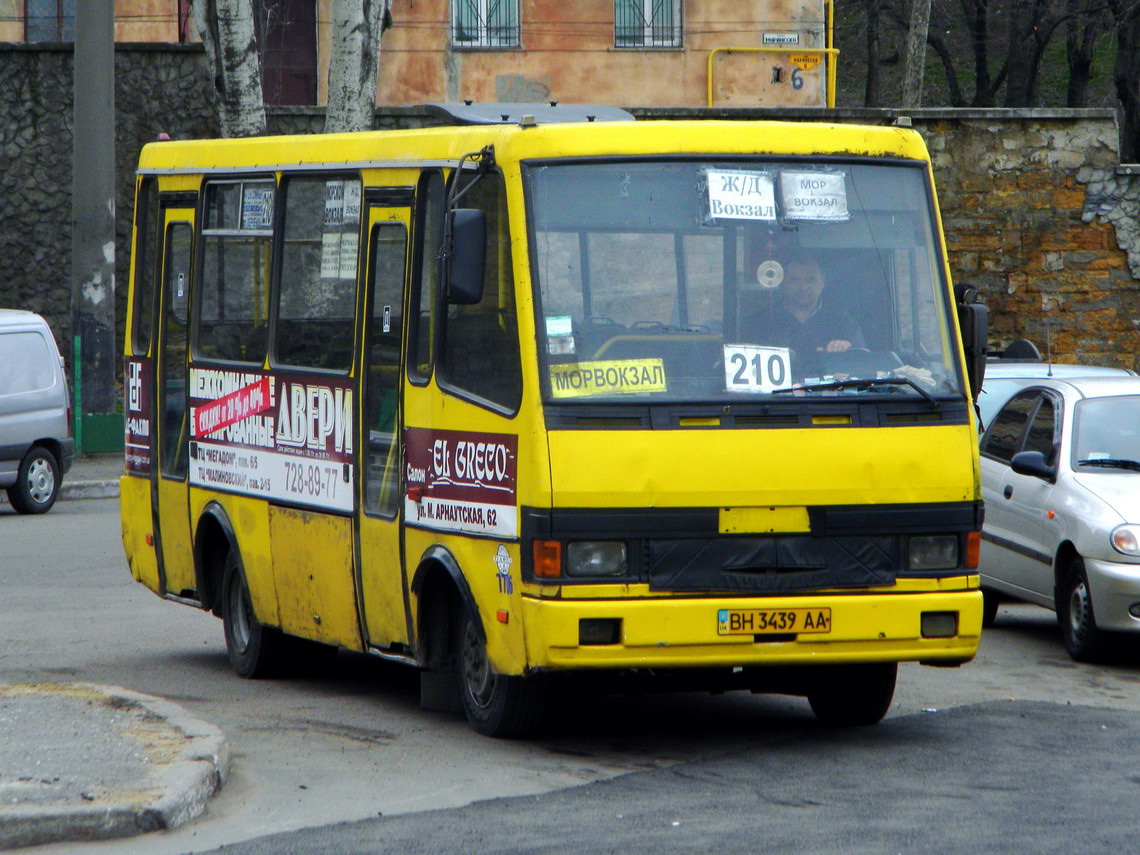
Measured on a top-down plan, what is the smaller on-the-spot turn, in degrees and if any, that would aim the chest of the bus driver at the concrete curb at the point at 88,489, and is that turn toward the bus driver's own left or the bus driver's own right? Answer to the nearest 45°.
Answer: approximately 135° to the bus driver's own right

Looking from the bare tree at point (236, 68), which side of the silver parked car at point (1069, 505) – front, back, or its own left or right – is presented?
back

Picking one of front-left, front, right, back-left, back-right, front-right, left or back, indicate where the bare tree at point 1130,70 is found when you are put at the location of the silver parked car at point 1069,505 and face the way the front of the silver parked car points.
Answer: back-left

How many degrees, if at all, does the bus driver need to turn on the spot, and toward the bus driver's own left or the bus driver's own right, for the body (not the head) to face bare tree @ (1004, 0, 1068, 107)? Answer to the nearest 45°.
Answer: approximately 180°

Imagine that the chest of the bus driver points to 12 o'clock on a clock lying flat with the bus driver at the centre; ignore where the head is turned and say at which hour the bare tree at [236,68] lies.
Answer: The bare tree is roughly at 5 o'clock from the bus driver.

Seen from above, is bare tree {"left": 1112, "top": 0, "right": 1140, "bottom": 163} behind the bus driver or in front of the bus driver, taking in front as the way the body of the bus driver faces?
behind

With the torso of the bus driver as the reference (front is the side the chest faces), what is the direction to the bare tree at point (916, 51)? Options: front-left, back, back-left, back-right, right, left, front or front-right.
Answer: back

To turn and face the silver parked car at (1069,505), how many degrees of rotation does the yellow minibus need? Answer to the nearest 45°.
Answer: approximately 90° to its left

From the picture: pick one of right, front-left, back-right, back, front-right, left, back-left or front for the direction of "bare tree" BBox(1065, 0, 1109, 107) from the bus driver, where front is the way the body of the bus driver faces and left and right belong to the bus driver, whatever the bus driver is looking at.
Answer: back

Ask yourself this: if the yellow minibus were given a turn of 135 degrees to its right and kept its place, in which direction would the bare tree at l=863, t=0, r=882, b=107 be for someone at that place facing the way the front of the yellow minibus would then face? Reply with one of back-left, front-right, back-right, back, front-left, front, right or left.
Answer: right
